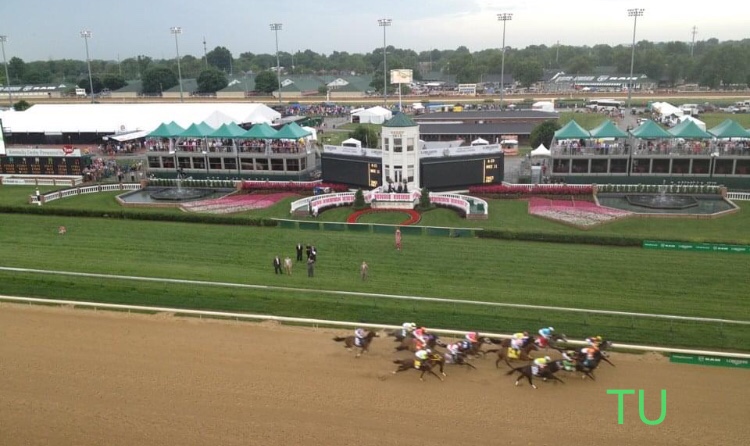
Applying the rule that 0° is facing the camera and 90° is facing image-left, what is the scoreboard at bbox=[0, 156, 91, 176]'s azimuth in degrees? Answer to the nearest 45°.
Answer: approximately 0°

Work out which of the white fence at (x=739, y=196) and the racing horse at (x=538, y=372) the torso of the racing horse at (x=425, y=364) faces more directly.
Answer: the racing horse

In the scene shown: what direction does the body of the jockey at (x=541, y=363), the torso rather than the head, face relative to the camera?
to the viewer's right

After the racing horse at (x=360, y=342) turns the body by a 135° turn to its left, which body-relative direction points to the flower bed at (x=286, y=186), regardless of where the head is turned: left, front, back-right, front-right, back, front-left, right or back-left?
front-right

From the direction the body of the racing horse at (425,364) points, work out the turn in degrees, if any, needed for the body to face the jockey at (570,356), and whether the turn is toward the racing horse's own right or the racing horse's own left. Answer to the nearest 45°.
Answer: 0° — it already faces them

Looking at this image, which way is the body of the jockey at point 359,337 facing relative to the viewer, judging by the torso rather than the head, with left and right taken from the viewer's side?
facing to the right of the viewer

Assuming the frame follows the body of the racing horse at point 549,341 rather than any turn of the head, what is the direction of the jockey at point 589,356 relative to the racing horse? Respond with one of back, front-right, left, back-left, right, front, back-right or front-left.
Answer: front-right

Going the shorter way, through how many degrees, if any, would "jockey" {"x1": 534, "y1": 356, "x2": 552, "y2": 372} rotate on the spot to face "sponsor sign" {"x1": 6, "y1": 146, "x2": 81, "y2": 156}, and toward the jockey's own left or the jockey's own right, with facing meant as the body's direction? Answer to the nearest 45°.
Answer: approximately 135° to the jockey's own left

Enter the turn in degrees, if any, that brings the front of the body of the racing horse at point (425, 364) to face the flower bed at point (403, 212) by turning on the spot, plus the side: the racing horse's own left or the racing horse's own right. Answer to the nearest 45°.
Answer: approximately 90° to the racing horse's own left

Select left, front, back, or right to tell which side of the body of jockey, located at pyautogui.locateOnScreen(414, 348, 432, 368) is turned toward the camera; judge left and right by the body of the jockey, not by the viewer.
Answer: right
